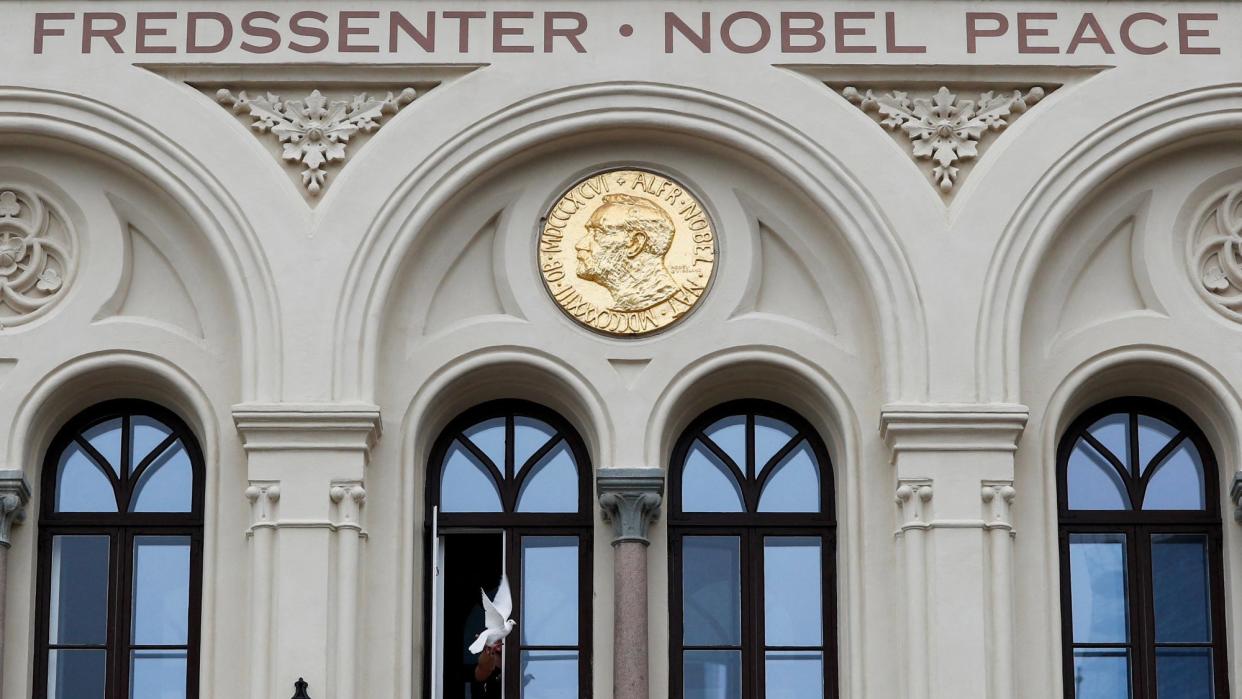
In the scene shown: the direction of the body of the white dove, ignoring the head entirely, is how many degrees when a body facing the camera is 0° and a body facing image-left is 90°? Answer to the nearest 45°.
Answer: approximately 270°

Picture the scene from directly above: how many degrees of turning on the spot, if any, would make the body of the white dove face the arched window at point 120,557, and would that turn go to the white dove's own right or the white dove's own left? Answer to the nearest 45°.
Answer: approximately 180°

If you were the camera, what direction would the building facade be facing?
facing the viewer
